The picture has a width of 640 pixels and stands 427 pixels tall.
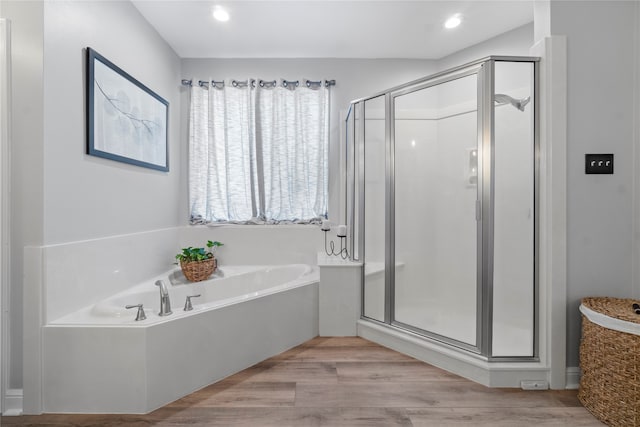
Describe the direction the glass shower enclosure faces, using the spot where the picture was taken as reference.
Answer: facing the viewer and to the left of the viewer

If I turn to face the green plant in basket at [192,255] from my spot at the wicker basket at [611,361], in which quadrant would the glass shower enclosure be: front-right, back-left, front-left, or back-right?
front-right

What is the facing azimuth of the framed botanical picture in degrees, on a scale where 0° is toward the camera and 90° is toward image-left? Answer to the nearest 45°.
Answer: approximately 315°

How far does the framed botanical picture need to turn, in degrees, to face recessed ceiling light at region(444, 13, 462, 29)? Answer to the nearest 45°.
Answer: approximately 45° to its left

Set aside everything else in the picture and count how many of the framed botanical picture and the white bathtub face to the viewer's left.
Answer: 0

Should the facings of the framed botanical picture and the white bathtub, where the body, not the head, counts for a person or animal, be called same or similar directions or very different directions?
same or similar directions

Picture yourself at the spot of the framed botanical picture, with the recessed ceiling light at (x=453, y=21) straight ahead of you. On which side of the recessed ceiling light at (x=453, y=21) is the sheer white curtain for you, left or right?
left

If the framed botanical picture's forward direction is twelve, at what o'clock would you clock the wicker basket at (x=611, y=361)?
The wicker basket is roughly at 12 o'clock from the framed botanical picture.

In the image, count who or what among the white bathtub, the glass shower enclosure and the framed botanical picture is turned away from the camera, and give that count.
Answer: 0

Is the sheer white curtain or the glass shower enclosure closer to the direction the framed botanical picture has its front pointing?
the glass shower enclosure

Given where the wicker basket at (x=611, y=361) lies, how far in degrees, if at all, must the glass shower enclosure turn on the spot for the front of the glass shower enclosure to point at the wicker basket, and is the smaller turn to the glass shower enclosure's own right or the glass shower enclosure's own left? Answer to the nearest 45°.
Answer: approximately 90° to the glass shower enclosure's own left

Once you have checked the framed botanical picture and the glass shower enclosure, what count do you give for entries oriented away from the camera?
0

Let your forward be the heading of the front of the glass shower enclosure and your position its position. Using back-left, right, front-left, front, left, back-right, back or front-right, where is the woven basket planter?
front-right

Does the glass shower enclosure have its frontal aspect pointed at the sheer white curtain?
no
